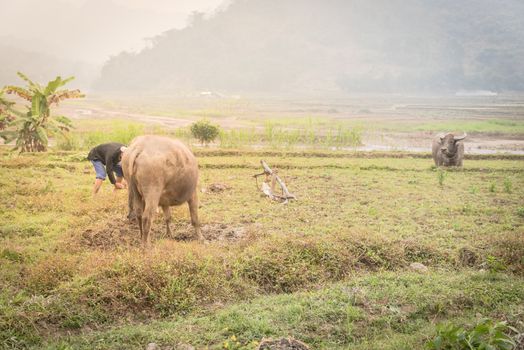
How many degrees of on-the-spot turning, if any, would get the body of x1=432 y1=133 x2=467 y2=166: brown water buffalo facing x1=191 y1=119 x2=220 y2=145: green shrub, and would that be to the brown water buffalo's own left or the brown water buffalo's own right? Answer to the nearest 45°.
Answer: approximately 90° to the brown water buffalo's own right

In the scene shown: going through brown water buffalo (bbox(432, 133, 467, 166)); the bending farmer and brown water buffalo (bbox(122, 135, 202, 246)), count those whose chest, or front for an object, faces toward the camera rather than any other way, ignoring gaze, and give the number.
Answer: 1

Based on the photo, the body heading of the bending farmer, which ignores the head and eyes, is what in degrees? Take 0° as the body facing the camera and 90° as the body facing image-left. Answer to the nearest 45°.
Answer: approximately 270°

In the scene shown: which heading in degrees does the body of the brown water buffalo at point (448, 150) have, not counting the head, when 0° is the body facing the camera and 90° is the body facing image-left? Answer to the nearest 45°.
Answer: approximately 0°

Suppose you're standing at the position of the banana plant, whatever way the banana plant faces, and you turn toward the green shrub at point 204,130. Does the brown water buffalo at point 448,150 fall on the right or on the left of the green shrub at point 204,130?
right

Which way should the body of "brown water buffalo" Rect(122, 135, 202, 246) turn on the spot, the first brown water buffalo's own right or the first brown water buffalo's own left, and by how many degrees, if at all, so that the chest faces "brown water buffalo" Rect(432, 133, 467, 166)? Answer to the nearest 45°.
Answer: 0° — it already faces it

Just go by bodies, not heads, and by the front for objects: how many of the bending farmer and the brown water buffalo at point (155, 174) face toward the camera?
0

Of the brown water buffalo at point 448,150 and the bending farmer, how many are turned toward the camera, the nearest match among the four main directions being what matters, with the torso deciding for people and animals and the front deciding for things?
1

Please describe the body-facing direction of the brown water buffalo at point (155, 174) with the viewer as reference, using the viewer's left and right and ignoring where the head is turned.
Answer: facing away from the viewer and to the right of the viewer

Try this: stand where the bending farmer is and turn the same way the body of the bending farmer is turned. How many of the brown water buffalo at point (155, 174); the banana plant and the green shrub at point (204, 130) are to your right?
1
